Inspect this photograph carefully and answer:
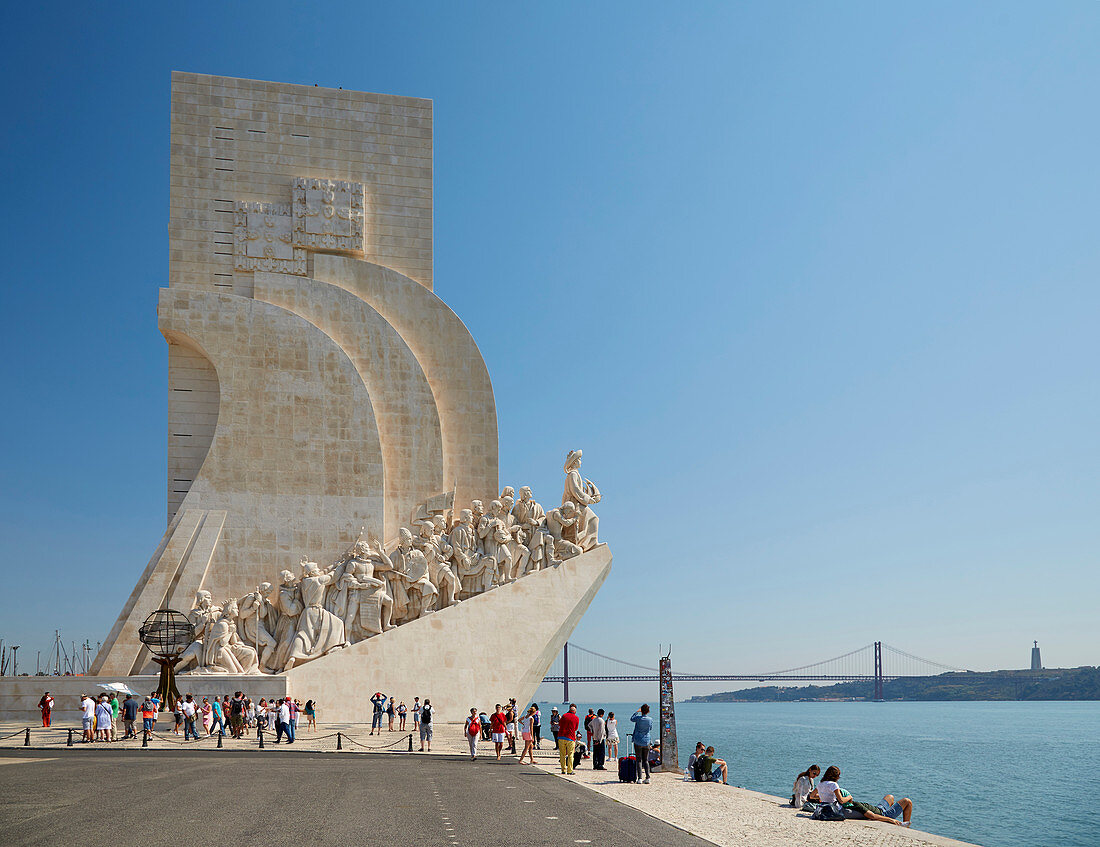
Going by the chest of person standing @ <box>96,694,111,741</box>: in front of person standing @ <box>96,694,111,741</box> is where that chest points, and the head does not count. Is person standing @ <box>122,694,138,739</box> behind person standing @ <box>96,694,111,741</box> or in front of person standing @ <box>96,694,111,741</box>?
in front

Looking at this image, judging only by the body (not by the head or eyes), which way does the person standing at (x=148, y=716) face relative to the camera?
away from the camera

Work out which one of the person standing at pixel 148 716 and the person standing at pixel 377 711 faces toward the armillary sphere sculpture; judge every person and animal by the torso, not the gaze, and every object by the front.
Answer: the person standing at pixel 148 716
